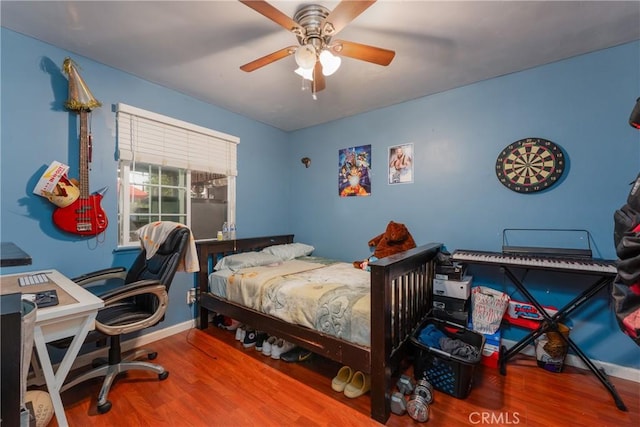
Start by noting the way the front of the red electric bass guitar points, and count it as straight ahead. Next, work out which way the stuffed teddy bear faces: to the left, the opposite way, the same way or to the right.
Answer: to the right

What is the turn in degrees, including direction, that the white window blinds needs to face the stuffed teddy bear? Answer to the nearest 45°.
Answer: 0° — it already faces it

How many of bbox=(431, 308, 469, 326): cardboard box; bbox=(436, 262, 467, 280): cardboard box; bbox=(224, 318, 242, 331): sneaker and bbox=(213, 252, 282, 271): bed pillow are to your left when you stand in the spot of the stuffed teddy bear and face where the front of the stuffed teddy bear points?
2

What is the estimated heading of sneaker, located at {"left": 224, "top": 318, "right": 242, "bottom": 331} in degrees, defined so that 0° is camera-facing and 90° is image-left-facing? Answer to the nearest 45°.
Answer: approximately 45°

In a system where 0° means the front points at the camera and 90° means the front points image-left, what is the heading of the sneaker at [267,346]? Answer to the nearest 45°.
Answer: approximately 45°

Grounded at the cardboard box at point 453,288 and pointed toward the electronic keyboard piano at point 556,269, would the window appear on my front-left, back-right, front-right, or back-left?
back-right

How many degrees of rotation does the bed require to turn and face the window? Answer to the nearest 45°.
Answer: approximately 180°

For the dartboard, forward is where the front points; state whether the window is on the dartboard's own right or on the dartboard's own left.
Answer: on the dartboard's own right
